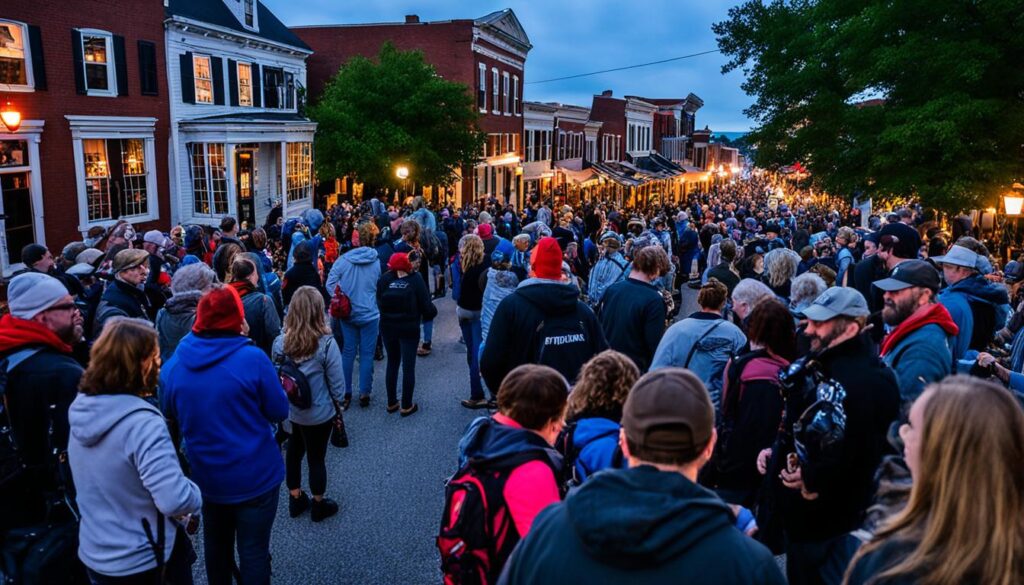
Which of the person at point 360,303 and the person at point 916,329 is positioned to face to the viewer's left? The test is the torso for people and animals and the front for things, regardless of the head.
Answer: the person at point 916,329

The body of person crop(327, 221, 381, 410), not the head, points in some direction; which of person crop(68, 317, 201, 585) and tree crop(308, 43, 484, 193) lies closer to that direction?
the tree

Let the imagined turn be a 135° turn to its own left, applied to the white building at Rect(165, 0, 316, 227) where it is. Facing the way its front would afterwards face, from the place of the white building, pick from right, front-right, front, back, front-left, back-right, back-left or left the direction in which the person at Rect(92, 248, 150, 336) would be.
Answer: back

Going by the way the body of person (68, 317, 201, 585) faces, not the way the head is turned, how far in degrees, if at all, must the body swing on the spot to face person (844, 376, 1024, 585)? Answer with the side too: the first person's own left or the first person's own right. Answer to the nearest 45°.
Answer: approximately 90° to the first person's own right

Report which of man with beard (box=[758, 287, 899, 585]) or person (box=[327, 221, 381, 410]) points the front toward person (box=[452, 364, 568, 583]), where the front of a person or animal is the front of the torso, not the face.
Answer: the man with beard

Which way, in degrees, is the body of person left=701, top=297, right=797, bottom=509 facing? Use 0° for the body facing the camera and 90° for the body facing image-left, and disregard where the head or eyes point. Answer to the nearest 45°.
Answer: approximately 135°

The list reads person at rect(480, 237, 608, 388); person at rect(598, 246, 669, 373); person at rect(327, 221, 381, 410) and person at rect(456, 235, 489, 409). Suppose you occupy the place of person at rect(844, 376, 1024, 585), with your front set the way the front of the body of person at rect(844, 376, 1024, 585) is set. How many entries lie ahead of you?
4

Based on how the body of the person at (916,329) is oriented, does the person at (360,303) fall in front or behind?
in front

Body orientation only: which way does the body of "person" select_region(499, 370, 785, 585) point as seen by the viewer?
away from the camera

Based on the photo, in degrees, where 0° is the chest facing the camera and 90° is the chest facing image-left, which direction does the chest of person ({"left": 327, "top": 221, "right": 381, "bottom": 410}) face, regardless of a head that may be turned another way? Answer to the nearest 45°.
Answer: approximately 180°

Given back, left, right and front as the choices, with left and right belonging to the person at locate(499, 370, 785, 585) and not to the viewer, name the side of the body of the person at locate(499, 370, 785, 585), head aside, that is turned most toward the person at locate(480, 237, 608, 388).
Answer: front

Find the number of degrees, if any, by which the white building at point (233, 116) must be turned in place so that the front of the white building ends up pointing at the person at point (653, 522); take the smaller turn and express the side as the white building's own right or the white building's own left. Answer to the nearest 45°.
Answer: approximately 45° to the white building's own right

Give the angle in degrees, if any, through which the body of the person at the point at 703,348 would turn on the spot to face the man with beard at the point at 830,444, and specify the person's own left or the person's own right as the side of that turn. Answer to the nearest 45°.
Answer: approximately 135° to the person's own right

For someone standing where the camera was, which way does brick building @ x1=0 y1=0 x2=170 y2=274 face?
facing the viewer and to the right of the viewer

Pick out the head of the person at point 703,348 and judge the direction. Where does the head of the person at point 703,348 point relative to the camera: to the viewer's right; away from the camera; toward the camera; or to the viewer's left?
away from the camera

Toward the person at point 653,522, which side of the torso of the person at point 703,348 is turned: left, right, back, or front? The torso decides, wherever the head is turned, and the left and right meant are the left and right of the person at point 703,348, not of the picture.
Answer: back
